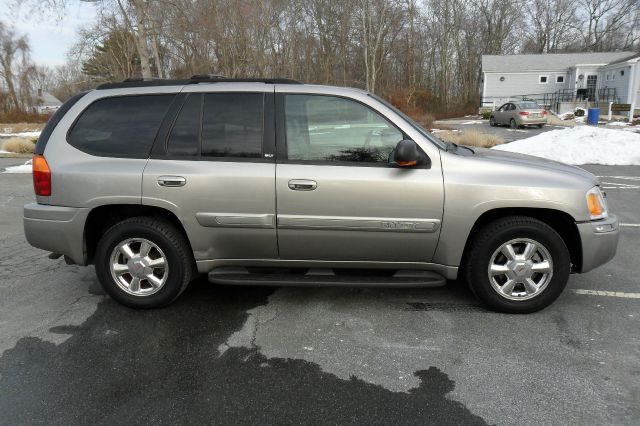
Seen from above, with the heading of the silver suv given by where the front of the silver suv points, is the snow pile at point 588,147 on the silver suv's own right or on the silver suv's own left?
on the silver suv's own left

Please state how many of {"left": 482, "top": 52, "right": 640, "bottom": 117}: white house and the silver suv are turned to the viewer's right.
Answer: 1

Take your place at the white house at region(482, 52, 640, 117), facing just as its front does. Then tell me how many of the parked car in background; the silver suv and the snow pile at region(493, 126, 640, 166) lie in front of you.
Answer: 3

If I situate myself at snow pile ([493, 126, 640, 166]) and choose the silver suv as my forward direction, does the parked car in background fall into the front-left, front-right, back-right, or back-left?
back-right

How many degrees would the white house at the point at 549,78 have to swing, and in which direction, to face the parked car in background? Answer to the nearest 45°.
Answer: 0° — it already faces it

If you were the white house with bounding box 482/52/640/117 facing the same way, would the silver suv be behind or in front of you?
in front

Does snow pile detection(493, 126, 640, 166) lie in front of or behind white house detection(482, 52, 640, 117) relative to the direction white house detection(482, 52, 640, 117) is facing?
in front

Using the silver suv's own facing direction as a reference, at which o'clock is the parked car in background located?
The parked car in background is roughly at 10 o'clock from the silver suv.

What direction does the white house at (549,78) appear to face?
toward the camera

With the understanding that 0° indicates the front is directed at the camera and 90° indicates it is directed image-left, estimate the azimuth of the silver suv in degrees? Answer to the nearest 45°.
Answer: approximately 270°

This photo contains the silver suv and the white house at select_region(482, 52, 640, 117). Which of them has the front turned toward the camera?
the white house

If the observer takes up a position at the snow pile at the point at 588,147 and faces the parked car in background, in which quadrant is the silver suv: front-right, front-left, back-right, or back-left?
back-left
